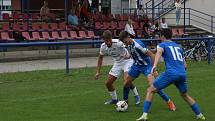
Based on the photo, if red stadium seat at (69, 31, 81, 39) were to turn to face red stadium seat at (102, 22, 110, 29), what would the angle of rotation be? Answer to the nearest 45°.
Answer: approximately 90° to its left

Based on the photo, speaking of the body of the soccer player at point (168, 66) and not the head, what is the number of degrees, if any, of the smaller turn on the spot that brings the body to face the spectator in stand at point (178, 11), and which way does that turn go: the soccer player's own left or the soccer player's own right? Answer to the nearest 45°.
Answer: approximately 45° to the soccer player's own right

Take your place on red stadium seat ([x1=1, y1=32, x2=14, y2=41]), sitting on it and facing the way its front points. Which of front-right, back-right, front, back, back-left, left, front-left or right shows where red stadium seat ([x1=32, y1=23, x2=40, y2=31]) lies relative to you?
left

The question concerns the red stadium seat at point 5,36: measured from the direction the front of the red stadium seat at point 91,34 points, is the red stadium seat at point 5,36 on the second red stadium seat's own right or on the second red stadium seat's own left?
on the second red stadium seat's own right

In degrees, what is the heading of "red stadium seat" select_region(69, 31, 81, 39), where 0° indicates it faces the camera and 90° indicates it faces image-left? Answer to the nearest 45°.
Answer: approximately 315°

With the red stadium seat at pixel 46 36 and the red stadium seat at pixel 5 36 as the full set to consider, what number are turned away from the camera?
0

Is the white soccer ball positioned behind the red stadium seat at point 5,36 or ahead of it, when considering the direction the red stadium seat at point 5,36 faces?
ahead

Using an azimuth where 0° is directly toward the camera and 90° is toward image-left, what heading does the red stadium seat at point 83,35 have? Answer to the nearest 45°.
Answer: approximately 315°

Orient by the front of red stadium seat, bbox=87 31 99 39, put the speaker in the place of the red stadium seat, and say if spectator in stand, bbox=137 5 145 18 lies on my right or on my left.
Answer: on my left

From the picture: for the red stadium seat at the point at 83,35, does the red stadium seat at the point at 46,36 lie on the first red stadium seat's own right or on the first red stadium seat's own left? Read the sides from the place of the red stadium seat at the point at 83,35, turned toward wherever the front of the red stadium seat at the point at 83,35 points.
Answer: on the first red stadium seat's own right
